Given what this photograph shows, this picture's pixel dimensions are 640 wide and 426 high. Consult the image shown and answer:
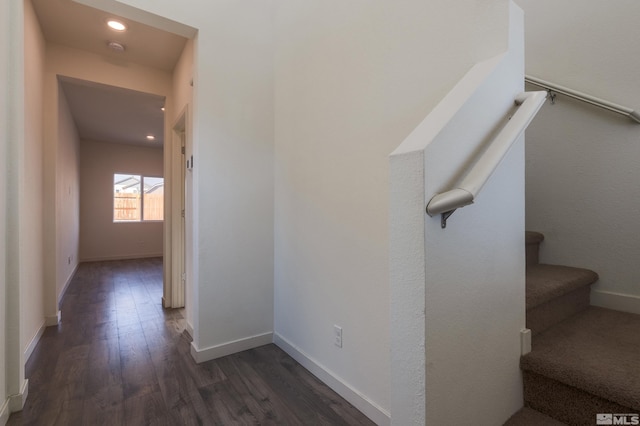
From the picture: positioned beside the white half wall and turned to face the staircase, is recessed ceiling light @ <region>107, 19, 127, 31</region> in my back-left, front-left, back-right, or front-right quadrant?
back-left

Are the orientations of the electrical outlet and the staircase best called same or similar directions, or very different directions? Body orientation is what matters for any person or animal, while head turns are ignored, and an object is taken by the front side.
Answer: same or similar directions

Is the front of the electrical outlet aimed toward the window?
no

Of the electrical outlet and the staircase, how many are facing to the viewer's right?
0

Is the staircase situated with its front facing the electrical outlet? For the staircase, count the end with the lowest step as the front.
no

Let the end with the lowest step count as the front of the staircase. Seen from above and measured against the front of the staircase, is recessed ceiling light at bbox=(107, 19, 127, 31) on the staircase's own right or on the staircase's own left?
on the staircase's own right

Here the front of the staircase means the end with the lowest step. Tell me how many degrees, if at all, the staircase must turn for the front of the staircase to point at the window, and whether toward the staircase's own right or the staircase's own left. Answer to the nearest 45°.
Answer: approximately 90° to the staircase's own right

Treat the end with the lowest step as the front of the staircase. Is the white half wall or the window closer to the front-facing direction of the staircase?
the white half wall

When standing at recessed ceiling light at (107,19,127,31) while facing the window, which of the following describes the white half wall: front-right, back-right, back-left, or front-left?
back-right

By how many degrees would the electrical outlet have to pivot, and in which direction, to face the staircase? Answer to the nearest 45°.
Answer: approximately 90° to its left

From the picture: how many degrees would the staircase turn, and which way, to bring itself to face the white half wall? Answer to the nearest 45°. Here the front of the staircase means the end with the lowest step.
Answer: approximately 45° to its right

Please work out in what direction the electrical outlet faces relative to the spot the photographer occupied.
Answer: facing the viewer and to the left of the viewer

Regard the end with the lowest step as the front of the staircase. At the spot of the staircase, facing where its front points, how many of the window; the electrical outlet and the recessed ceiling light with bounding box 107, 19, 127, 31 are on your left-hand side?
0

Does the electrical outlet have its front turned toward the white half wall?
no

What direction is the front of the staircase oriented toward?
toward the camera

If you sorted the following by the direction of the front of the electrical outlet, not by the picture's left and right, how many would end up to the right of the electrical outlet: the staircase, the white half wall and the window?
1
